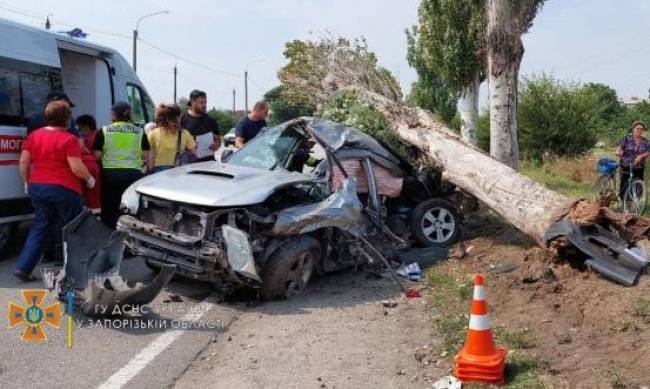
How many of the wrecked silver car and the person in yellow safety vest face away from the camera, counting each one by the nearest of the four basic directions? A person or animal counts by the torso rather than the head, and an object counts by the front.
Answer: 1

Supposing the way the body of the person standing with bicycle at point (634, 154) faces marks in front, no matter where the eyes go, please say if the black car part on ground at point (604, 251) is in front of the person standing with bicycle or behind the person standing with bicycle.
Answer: in front

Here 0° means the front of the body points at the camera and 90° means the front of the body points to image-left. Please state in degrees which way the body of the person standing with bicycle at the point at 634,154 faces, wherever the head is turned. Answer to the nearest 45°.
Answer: approximately 0°

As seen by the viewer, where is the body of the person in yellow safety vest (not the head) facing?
away from the camera

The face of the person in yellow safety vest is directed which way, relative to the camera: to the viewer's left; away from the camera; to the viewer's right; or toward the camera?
away from the camera

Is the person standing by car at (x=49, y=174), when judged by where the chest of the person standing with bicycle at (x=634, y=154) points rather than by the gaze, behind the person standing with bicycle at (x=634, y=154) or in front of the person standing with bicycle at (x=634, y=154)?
in front

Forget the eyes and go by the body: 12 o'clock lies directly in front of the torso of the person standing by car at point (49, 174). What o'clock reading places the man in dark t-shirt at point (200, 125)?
The man in dark t-shirt is roughly at 12 o'clock from the person standing by car.

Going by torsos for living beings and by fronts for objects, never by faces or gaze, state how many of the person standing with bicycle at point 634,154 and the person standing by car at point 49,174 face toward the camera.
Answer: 1

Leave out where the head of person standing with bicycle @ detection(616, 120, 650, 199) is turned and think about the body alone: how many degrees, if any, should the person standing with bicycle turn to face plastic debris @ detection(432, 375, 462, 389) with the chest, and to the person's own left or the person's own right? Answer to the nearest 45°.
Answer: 0° — they already face it

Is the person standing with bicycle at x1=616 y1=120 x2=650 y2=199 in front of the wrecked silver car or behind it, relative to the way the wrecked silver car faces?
behind

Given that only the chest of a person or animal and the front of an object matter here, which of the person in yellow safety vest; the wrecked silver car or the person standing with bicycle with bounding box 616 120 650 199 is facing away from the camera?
the person in yellow safety vest

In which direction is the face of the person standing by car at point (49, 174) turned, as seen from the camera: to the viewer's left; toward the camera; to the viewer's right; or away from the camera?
away from the camera

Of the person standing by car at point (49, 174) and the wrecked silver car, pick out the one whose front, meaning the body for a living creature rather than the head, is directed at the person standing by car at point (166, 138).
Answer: the person standing by car at point (49, 174)
